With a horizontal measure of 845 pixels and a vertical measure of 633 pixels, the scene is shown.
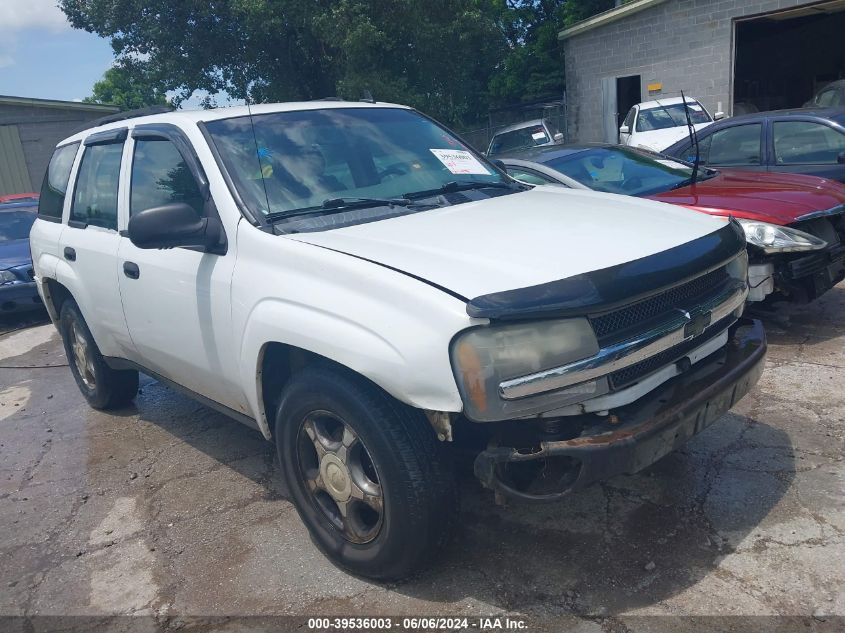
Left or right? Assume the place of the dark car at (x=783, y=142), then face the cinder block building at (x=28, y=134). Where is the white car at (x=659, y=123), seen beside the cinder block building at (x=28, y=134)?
right

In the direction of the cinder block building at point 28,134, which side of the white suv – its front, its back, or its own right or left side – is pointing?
back

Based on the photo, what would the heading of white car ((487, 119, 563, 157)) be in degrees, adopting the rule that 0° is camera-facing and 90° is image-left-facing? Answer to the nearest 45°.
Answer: approximately 45°

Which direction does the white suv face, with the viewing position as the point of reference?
facing the viewer and to the right of the viewer

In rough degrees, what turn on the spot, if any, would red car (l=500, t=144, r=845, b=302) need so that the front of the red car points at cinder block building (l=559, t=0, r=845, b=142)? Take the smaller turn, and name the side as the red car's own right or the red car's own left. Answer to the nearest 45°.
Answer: approximately 135° to the red car's own left

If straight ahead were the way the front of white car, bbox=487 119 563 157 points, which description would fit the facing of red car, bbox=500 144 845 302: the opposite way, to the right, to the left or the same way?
to the left

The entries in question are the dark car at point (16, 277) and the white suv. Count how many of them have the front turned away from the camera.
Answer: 0

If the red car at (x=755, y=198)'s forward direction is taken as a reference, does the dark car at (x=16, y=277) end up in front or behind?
behind

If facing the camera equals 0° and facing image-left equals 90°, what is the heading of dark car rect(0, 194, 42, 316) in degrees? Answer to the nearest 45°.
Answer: approximately 315°

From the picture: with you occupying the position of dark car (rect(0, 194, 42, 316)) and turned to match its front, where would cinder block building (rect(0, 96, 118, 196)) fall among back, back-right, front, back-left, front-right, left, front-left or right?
back-left

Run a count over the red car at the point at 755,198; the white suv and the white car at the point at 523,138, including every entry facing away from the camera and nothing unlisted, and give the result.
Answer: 0

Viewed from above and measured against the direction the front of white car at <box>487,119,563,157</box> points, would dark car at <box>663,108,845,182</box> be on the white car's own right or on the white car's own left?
on the white car's own left

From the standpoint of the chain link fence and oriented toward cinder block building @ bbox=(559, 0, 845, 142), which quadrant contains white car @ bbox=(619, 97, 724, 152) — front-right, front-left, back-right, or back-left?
front-right

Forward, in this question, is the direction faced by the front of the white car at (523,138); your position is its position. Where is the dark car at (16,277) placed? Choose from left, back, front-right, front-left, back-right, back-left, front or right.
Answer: front

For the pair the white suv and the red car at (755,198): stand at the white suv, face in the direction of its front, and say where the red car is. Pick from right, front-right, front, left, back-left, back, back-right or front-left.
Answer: left

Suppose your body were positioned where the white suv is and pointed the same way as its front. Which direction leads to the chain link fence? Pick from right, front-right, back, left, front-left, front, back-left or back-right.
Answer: back-left
